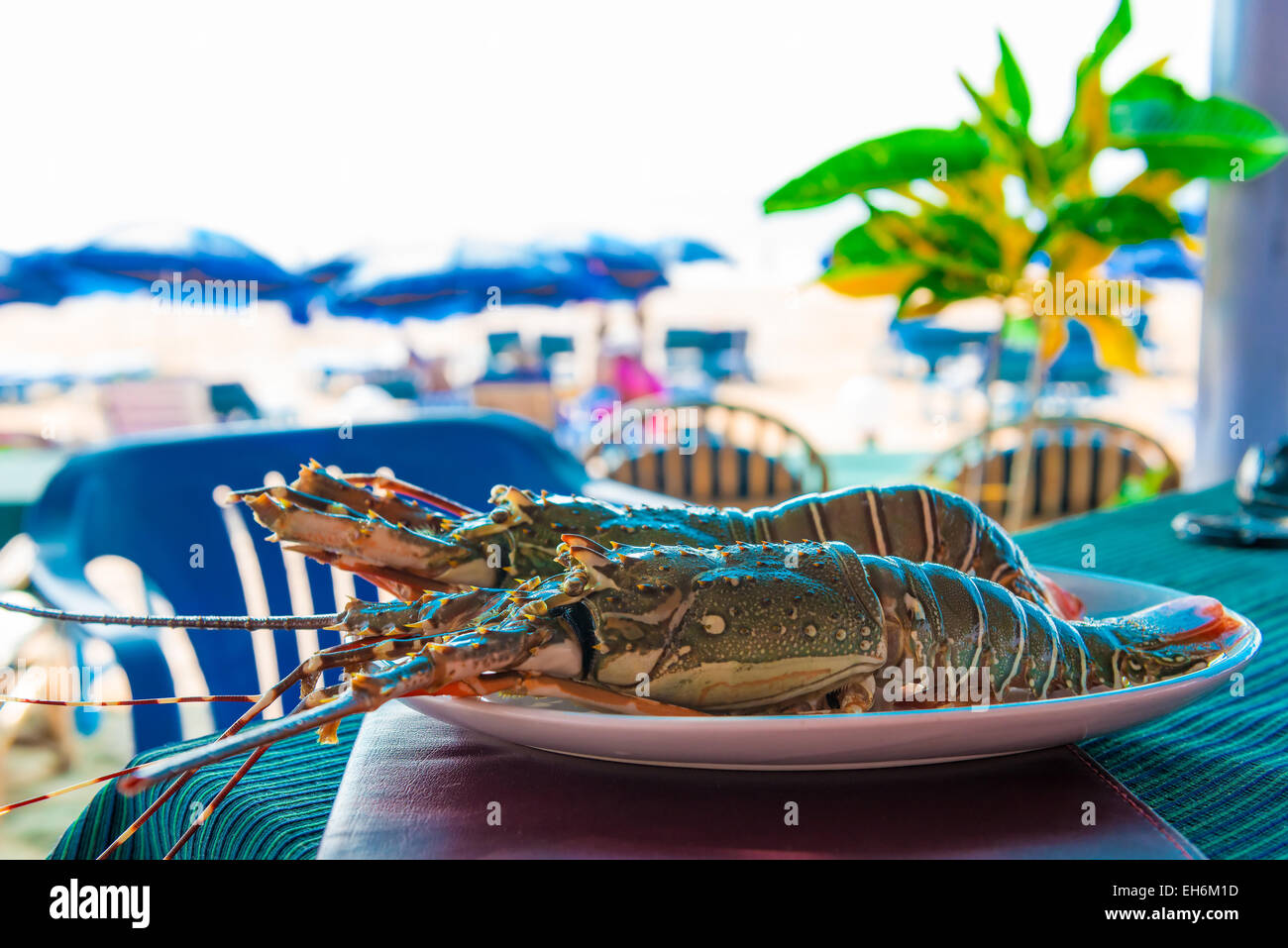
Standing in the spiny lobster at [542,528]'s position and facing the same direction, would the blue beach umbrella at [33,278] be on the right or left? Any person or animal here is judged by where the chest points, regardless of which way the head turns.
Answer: on its right

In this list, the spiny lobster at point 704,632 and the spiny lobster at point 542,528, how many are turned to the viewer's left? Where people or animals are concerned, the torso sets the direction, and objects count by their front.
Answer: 2

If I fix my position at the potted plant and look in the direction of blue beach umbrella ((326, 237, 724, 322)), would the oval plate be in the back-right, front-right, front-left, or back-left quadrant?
back-left

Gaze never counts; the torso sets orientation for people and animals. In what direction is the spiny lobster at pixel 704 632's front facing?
to the viewer's left

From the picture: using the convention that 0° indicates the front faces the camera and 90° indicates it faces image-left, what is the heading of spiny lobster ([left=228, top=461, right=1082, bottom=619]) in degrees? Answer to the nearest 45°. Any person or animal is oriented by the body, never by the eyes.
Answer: approximately 90°
